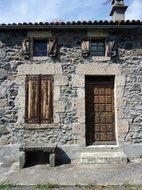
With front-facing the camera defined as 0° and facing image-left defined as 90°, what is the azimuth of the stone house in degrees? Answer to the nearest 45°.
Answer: approximately 0°

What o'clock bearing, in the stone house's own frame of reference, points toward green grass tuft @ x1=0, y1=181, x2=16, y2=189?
The green grass tuft is roughly at 1 o'clock from the stone house.

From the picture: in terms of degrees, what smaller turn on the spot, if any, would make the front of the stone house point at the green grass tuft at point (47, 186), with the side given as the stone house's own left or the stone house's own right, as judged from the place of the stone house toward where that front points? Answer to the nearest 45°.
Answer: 0° — it already faces it
